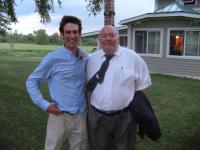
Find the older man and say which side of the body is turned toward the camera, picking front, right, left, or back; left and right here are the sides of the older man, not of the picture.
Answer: front

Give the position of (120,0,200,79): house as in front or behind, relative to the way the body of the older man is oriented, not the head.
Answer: behind

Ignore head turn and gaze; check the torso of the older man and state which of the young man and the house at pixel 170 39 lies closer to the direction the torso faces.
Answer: the young man

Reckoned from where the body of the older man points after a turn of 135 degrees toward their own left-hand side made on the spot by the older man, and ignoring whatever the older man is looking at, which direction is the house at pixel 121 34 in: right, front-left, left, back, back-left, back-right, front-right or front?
front-left

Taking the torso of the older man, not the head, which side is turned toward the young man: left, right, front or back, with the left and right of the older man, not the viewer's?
right
